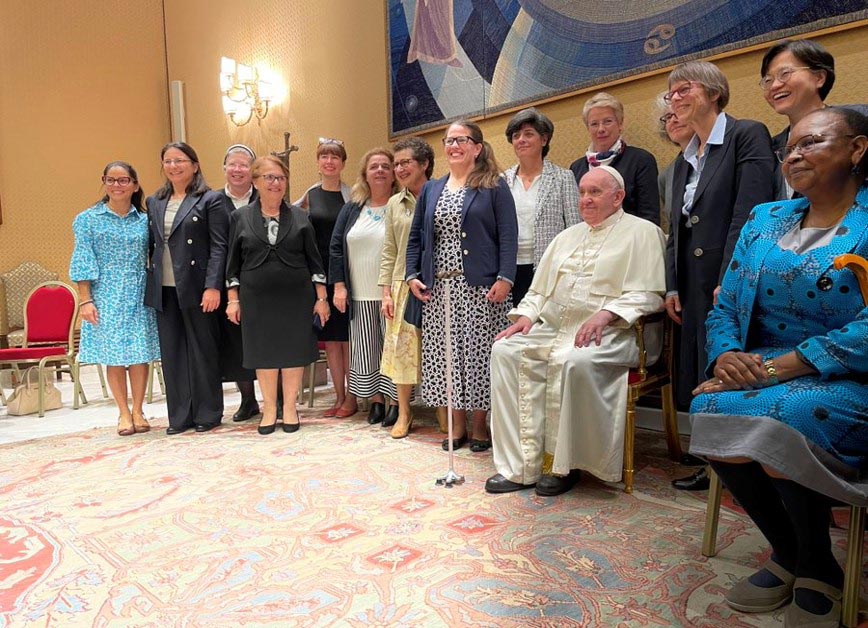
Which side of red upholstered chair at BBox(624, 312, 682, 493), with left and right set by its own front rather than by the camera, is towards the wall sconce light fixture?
right

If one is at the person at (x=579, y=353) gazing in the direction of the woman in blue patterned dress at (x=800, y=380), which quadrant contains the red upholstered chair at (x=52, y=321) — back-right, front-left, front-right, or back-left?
back-right

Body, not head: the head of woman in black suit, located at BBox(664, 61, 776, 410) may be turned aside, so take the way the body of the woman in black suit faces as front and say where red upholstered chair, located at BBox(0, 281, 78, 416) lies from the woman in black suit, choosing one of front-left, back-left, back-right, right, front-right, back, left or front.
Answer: front-right

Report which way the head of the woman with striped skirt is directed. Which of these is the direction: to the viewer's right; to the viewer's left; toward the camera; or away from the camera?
toward the camera

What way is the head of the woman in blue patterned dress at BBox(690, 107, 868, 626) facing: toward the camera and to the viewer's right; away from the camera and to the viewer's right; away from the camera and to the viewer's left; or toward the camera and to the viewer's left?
toward the camera and to the viewer's left

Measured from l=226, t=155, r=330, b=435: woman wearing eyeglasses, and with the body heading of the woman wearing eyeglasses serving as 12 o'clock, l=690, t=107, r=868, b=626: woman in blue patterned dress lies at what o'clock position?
The woman in blue patterned dress is roughly at 11 o'clock from the woman wearing eyeglasses.

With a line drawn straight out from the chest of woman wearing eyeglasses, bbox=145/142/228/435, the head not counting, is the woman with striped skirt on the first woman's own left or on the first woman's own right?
on the first woman's own left

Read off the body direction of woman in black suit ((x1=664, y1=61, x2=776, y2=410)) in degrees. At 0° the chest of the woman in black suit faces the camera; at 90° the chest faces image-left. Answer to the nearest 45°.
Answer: approximately 45°

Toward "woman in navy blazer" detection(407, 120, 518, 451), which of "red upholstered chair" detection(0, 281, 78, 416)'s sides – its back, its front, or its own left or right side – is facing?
left

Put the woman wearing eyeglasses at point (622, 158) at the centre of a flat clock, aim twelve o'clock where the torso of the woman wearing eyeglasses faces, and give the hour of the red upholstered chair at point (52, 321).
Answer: The red upholstered chair is roughly at 2 o'clock from the woman wearing eyeglasses.

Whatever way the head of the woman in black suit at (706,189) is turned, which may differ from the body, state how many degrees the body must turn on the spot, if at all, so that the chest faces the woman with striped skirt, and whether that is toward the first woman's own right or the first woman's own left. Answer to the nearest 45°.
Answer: approximately 45° to the first woman's own right

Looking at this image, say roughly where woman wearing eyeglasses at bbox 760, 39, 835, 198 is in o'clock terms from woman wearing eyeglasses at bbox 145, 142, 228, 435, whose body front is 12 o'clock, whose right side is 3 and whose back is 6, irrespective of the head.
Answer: woman wearing eyeglasses at bbox 760, 39, 835, 198 is roughly at 9 o'clock from woman wearing eyeglasses at bbox 145, 142, 228, 435.

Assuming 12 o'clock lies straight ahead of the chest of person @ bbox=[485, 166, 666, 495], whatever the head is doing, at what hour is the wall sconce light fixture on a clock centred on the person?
The wall sconce light fixture is roughly at 3 o'clock from the person.

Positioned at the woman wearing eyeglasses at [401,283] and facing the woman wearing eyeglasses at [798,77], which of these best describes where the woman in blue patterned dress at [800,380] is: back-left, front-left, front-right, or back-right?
front-right

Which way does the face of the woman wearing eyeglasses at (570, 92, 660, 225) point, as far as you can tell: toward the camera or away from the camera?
toward the camera

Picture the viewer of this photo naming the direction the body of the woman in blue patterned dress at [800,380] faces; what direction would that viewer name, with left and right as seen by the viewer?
facing the viewer and to the left of the viewer

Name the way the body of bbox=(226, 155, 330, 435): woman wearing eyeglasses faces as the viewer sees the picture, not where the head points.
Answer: toward the camera

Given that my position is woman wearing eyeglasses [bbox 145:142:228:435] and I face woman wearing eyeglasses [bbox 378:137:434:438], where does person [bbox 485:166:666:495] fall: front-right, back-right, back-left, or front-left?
front-right

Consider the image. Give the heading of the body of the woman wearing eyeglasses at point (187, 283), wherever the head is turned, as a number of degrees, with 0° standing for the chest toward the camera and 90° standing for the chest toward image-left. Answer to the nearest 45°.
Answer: approximately 45°
